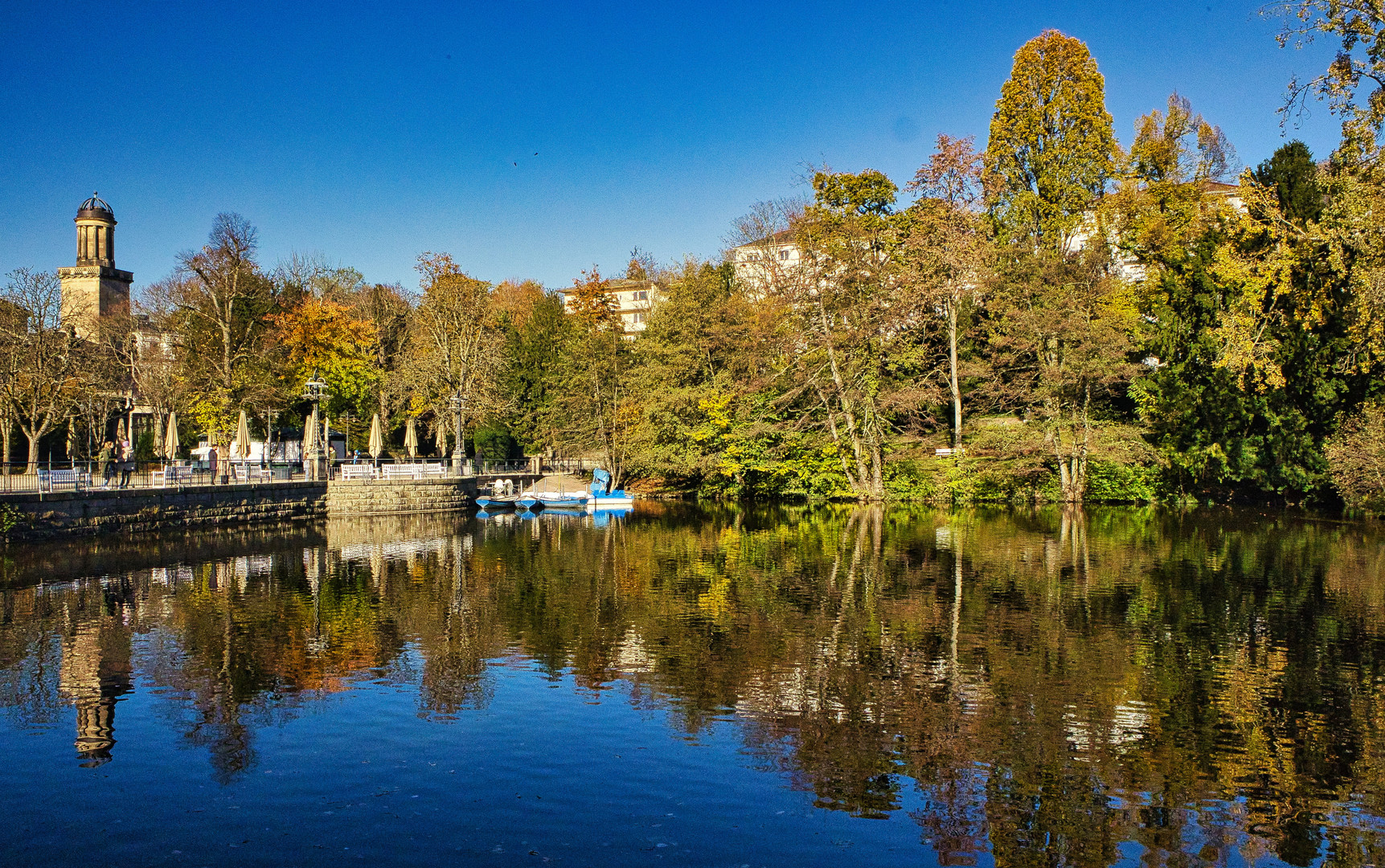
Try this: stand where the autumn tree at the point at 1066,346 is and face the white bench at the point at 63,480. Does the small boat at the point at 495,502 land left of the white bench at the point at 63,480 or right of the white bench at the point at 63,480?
right

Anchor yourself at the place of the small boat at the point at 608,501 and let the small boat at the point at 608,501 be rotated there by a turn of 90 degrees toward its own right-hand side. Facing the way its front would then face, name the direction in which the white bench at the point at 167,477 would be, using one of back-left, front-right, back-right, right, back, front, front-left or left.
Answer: front-right

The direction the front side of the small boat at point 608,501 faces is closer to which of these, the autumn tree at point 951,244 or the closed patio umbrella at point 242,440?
the autumn tree

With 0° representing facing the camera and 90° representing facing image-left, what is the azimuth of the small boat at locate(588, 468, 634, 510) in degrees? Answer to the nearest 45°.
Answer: approximately 270°

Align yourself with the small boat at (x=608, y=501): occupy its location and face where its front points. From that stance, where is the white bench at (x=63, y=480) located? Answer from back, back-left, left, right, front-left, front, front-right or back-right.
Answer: back-right

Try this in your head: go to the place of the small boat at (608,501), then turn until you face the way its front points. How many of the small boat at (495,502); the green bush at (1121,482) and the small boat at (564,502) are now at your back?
2

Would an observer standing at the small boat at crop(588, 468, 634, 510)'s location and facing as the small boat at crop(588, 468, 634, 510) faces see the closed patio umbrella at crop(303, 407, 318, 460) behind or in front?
behind

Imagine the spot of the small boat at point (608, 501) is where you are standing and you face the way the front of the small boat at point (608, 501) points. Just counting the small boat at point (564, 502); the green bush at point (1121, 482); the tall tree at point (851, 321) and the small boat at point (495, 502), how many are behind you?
2
